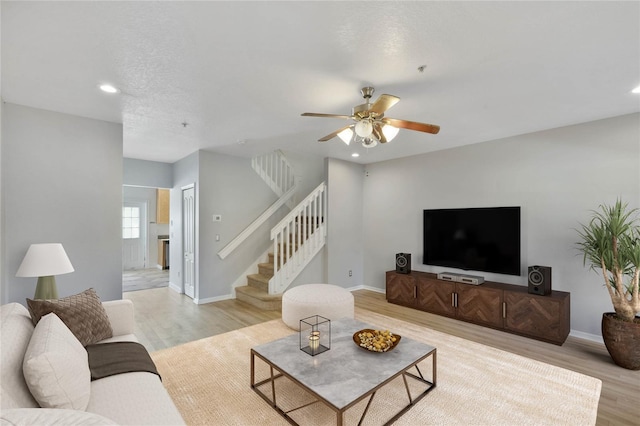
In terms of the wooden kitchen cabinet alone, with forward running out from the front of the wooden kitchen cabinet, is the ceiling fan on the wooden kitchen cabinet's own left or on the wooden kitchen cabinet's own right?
on the wooden kitchen cabinet's own left

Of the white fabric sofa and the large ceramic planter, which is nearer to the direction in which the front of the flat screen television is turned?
the white fabric sofa

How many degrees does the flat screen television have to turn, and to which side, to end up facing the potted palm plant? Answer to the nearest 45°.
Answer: approximately 90° to its left

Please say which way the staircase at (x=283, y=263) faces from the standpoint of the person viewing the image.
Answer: facing the viewer and to the left of the viewer

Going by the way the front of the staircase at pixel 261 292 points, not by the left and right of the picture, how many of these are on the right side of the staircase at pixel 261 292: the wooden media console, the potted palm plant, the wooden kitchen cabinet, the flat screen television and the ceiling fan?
1

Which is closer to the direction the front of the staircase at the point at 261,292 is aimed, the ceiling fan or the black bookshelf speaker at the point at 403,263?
the ceiling fan

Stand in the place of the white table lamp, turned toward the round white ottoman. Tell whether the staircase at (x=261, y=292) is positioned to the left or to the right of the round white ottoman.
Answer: left

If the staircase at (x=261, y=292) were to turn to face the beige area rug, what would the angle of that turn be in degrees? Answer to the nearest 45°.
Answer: approximately 90° to its left

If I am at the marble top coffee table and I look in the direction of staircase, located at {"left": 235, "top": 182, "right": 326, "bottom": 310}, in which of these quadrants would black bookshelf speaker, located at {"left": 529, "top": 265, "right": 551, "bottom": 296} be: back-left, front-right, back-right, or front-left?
front-right

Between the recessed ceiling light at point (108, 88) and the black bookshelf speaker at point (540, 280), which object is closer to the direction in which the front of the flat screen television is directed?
the recessed ceiling light

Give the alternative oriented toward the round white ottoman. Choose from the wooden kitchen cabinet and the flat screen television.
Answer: the flat screen television

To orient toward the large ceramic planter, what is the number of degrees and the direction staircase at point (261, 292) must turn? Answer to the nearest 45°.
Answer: approximately 90° to its left

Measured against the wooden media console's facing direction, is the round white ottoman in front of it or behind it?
in front

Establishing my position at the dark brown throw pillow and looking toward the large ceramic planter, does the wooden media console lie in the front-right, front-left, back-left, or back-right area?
front-left

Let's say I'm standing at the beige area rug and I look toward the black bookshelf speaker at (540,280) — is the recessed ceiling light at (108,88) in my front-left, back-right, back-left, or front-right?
back-left
